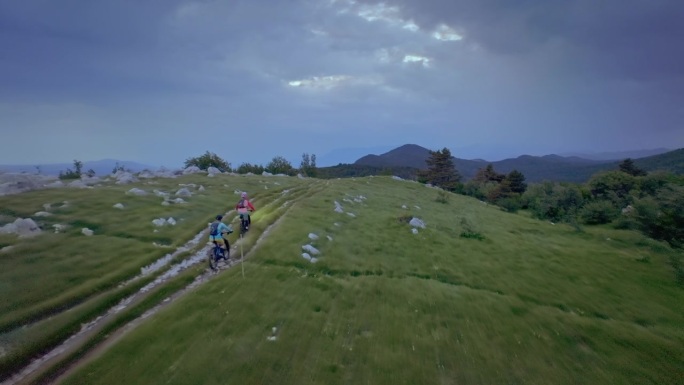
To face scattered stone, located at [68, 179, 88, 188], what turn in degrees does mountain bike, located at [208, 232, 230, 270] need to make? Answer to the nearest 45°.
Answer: approximately 90° to its left

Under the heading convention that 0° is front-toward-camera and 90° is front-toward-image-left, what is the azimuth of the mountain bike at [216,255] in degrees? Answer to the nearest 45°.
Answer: approximately 225°

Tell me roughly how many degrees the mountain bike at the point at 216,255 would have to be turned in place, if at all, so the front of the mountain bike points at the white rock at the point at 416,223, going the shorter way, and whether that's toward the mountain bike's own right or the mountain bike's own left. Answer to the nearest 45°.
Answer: approximately 45° to the mountain bike's own right

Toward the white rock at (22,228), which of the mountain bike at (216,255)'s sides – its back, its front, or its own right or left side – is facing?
left

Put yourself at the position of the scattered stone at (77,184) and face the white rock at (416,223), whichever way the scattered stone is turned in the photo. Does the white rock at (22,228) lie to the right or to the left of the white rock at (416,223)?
right

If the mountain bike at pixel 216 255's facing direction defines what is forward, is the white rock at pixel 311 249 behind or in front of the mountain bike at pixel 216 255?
in front

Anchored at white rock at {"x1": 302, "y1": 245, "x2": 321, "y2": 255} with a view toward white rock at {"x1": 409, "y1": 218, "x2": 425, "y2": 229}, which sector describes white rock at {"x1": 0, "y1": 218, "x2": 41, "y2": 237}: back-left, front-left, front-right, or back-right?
back-left
